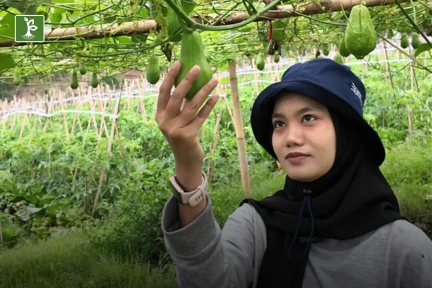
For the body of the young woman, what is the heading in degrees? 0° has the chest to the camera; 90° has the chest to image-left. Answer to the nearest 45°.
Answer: approximately 45°

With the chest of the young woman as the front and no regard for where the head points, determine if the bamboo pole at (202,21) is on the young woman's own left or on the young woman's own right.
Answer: on the young woman's own right

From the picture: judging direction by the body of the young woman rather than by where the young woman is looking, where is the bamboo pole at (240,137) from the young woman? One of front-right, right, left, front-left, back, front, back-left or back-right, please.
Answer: back-right
